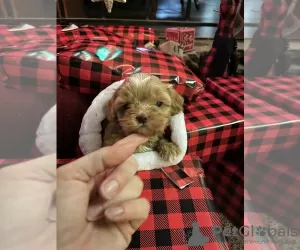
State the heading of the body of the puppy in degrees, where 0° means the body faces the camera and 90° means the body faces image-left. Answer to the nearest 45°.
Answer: approximately 0°
